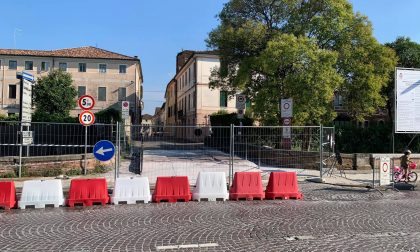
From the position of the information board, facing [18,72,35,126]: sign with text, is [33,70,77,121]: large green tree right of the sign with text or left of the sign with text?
right

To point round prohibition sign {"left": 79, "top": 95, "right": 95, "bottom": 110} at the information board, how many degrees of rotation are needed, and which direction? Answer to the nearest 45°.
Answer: approximately 90° to its left

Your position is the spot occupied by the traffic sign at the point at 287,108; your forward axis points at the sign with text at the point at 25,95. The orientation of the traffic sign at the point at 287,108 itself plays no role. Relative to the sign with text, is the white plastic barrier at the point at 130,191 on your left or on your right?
left

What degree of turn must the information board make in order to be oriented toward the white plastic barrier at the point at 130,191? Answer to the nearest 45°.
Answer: approximately 45° to its right

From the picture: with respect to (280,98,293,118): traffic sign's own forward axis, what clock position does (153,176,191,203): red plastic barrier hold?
The red plastic barrier is roughly at 1 o'clock from the traffic sign.

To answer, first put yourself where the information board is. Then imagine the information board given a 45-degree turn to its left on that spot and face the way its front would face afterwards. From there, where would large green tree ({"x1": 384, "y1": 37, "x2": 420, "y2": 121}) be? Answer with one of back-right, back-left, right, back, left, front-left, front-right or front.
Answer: back-left

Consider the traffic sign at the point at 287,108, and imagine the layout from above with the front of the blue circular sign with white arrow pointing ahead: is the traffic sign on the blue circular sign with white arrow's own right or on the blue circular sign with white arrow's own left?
on the blue circular sign with white arrow's own left

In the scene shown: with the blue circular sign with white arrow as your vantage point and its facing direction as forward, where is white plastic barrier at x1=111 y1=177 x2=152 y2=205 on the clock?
The white plastic barrier is roughly at 11 o'clock from the blue circular sign with white arrow.

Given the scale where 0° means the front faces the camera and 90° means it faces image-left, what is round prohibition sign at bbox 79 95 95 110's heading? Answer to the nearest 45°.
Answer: approximately 0°

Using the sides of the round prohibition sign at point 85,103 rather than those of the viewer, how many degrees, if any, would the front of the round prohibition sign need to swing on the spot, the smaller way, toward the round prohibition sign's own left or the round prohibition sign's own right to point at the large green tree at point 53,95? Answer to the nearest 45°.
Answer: approximately 180°
